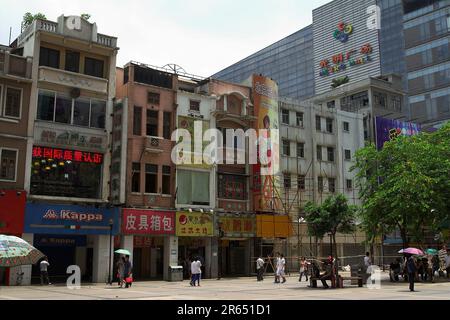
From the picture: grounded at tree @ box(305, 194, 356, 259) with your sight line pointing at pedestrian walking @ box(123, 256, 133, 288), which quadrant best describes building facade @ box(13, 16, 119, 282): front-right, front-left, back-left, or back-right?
front-right

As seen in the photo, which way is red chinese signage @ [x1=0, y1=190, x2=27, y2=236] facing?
toward the camera

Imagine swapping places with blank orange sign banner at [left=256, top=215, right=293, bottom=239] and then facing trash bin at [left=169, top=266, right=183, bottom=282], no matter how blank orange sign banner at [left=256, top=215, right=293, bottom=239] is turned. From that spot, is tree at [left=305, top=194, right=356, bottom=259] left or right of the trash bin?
left

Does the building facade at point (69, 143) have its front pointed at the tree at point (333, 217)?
no

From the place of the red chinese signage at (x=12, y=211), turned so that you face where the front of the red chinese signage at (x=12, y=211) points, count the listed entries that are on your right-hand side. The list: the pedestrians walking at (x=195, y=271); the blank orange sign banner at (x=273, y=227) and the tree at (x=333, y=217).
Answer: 0

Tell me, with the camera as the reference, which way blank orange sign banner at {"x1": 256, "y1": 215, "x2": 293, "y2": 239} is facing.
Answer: facing the viewer

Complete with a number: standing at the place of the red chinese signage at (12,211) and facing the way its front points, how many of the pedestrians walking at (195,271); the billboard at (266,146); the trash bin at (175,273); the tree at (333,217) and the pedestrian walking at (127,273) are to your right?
0

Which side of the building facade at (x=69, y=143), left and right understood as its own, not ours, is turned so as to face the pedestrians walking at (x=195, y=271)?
left

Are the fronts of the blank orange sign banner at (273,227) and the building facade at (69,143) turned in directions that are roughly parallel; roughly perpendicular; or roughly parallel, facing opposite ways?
roughly parallel
